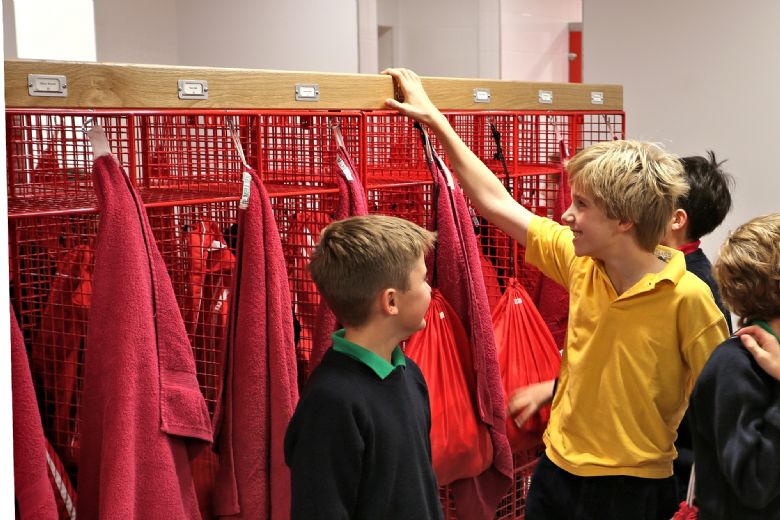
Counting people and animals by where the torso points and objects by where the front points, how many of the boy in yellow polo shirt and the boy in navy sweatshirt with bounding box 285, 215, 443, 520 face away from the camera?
0

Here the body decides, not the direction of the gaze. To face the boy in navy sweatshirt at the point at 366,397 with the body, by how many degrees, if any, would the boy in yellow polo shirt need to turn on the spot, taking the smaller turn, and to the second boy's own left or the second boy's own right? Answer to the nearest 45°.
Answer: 0° — they already face them

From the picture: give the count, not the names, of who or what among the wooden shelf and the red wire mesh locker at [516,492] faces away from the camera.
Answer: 0

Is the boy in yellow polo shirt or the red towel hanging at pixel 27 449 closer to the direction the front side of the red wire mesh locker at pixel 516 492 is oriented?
the boy in yellow polo shirt

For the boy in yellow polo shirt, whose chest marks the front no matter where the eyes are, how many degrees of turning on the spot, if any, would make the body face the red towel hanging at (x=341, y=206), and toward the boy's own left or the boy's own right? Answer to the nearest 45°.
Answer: approximately 45° to the boy's own right

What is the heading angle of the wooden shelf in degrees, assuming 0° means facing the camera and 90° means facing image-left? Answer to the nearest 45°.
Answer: approximately 315°

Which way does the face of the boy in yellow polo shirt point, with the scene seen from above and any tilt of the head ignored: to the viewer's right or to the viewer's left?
to the viewer's left

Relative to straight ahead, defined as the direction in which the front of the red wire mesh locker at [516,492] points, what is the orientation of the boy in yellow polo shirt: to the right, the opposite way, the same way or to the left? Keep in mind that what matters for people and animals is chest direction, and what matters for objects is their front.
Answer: to the right

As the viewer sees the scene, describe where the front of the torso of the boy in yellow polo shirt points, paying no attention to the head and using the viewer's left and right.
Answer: facing the viewer and to the left of the viewer
